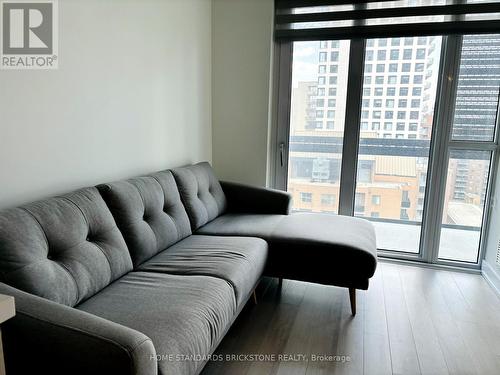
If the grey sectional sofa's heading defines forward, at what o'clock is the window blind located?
The window blind is roughly at 9 o'clock from the grey sectional sofa.

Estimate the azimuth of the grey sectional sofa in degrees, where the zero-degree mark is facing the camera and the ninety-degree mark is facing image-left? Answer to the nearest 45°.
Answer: approximately 315°

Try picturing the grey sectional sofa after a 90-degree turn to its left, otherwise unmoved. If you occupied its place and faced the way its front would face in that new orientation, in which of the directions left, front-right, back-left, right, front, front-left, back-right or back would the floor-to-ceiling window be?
front
